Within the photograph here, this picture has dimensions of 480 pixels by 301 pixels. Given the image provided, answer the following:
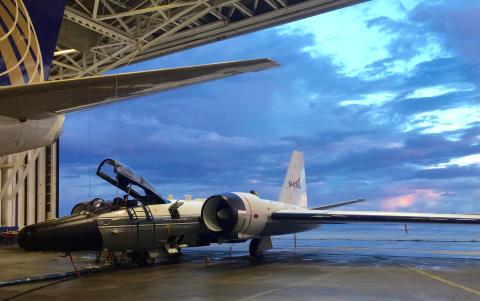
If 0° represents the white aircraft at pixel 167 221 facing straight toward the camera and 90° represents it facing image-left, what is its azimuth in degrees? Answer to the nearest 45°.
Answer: approximately 45°
